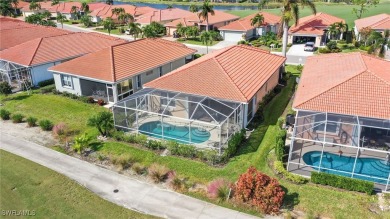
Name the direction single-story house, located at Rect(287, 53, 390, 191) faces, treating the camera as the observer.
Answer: facing away from the viewer

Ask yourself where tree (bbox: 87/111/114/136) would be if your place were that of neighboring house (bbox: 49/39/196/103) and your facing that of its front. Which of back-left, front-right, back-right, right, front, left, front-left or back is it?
back-right

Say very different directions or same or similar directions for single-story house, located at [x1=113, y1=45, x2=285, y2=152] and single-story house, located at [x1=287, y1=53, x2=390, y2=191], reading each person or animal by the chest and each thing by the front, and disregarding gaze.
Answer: same or similar directions

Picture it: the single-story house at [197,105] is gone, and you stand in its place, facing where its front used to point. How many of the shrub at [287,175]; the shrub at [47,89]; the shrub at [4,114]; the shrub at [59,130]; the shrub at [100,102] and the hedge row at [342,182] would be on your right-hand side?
2

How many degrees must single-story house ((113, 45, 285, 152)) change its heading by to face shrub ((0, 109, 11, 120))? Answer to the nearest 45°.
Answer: approximately 135° to its left

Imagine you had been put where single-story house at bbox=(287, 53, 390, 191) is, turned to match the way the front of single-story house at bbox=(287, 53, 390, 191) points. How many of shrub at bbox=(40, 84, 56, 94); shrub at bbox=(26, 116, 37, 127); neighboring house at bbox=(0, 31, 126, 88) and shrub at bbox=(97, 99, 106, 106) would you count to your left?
4

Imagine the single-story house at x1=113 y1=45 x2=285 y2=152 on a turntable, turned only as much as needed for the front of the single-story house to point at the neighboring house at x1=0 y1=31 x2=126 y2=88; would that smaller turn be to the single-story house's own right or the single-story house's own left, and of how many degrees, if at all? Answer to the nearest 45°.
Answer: approximately 90° to the single-story house's own left

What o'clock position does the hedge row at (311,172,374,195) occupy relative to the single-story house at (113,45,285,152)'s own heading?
The hedge row is roughly at 3 o'clock from the single-story house.

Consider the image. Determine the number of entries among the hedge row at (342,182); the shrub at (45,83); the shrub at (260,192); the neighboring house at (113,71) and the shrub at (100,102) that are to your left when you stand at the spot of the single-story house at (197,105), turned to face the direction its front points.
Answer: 3

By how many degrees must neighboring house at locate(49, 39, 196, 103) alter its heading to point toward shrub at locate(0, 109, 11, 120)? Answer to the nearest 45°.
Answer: approximately 135° to its left

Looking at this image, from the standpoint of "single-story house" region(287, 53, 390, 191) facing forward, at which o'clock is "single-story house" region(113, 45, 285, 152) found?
"single-story house" region(113, 45, 285, 152) is roughly at 9 o'clock from "single-story house" region(287, 53, 390, 191).

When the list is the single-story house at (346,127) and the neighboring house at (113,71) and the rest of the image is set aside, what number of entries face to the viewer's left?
0

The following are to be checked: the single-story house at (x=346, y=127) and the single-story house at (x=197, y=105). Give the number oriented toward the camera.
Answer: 0

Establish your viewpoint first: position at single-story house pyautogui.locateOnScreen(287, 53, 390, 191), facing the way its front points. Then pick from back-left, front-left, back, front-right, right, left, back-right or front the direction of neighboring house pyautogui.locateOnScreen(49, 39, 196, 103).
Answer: left

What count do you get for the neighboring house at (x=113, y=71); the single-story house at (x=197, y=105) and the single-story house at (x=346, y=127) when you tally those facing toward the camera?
0

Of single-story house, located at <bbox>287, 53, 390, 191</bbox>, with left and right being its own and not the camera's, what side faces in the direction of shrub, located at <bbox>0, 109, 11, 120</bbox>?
left

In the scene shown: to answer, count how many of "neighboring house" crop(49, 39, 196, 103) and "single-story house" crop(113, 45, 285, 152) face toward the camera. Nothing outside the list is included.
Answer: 0

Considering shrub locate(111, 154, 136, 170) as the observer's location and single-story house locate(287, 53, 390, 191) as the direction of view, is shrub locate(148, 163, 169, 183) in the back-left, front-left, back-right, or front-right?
front-right
